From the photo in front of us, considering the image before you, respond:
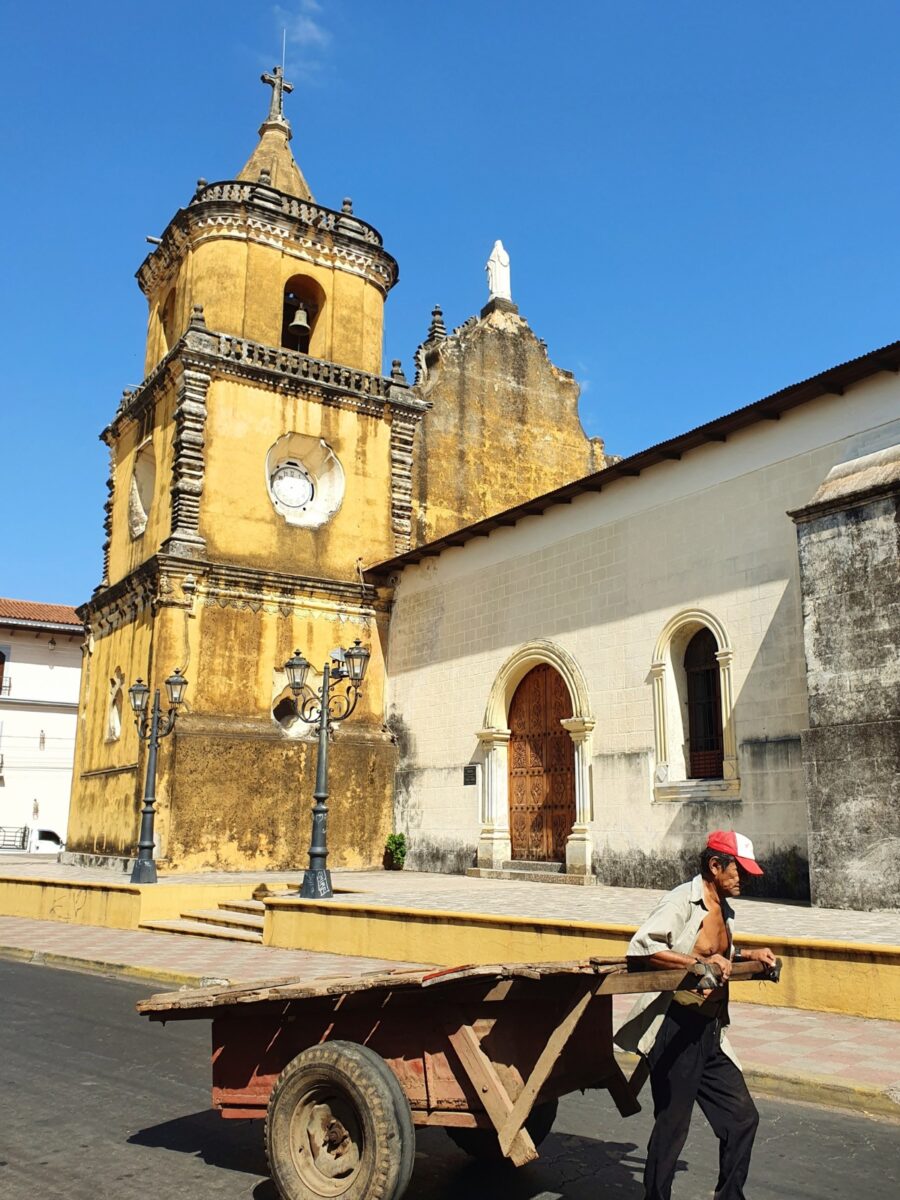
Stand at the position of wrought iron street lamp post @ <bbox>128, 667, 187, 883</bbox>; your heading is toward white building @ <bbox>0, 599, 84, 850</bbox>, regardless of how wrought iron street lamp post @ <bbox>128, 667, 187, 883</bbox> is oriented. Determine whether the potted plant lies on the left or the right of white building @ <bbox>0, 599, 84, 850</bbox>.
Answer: right

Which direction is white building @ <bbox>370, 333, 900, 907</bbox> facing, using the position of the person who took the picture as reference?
facing the viewer and to the left of the viewer

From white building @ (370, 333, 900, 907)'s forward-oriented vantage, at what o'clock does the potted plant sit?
The potted plant is roughly at 3 o'clock from the white building.

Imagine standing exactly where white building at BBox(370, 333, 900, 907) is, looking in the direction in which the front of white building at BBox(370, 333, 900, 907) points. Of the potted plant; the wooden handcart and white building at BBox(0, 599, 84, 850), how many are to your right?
2

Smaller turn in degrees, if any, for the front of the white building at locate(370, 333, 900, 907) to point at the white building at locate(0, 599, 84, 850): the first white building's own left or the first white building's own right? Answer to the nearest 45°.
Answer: approximately 90° to the first white building's own right

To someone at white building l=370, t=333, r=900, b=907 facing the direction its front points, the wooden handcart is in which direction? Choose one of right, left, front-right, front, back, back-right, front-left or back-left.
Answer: front-left

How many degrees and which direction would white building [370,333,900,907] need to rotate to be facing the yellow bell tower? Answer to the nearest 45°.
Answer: approximately 90° to its right
